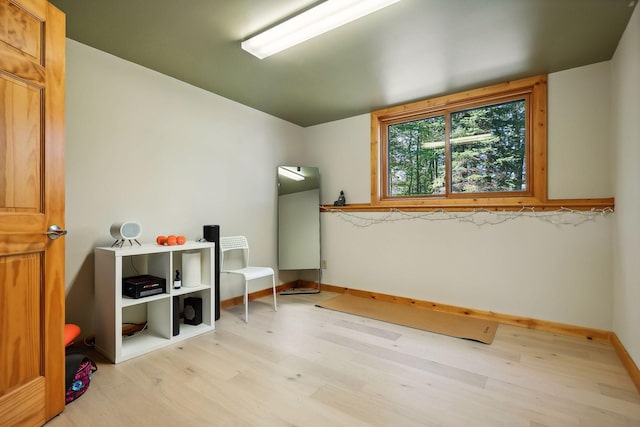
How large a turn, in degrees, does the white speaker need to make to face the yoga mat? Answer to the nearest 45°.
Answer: approximately 45° to its left

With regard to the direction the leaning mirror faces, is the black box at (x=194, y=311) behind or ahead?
ahead

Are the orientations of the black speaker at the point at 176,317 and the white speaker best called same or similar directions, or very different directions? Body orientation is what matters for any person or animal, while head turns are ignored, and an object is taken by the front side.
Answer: same or similar directions

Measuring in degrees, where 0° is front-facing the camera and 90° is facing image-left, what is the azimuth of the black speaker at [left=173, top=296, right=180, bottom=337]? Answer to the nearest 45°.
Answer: approximately 315°

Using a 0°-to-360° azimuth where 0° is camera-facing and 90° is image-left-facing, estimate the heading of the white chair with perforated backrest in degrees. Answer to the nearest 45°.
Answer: approximately 315°

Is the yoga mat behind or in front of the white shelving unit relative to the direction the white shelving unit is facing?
in front

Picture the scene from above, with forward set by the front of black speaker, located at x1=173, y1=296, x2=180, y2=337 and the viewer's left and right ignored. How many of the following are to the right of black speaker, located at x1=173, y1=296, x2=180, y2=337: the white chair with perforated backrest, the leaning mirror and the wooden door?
1

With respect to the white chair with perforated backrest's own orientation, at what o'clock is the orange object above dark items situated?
The orange object above dark items is roughly at 3 o'clock from the white chair with perforated backrest.

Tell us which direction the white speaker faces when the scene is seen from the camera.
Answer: facing the viewer and to the right of the viewer

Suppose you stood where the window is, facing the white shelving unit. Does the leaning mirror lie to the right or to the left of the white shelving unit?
right

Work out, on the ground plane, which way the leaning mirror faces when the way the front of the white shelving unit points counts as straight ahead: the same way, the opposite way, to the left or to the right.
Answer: to the right

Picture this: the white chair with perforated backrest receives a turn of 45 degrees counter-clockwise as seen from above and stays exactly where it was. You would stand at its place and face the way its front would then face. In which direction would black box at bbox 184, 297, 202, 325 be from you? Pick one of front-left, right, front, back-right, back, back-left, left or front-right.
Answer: back-right

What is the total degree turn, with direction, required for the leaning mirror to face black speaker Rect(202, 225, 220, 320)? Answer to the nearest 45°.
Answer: approximately 45° to its right

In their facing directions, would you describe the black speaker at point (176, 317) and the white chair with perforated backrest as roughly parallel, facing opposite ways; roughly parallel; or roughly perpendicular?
roughly parallel

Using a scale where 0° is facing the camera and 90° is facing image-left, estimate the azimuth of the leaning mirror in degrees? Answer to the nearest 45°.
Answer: approximately 0°
